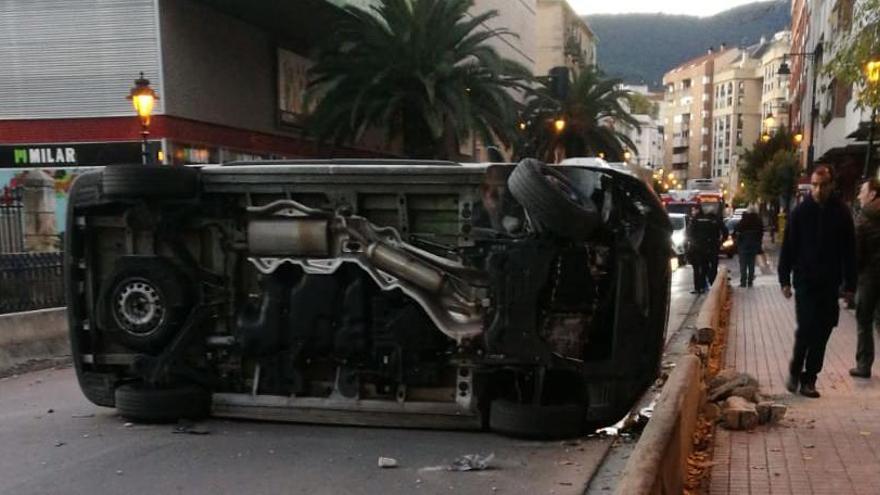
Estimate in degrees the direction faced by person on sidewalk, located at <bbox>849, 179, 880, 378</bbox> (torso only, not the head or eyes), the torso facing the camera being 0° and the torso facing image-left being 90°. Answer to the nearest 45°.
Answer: approximately 90°

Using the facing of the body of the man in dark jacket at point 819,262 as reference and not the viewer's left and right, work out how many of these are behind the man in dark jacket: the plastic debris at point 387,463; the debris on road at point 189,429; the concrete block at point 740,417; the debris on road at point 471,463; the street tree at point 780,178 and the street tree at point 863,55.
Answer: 2

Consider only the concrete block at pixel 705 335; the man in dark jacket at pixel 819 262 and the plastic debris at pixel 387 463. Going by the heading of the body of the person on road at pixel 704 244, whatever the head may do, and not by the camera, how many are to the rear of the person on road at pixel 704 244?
3

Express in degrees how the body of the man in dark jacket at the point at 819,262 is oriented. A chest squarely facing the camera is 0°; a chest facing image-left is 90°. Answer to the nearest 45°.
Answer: approximately 0°

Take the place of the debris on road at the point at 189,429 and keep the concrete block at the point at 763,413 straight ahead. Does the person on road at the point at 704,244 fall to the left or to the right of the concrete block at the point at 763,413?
left

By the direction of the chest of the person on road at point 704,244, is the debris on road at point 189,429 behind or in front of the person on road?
behind

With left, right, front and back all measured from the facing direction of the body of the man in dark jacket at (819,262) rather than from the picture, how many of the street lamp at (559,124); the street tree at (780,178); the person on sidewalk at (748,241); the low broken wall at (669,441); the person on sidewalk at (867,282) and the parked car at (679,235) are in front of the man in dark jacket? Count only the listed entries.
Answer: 1

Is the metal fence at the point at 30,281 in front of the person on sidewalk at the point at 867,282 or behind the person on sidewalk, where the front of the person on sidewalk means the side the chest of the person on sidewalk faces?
in front

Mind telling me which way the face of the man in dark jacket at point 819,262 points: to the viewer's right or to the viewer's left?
to the viewer's left

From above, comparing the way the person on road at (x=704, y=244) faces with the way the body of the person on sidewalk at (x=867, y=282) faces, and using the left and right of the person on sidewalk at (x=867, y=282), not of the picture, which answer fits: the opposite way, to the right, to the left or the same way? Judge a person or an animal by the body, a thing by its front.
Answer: to the right

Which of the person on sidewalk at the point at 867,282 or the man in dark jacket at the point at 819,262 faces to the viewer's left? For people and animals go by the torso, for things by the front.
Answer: the person on sidewalk

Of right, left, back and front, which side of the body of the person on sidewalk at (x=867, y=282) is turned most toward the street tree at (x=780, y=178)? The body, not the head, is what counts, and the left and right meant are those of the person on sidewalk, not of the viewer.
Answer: right

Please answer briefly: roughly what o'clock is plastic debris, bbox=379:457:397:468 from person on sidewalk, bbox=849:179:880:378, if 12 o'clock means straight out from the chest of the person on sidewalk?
The plastic debris is roughly at 10 o'clock from the person on sidewalk.
